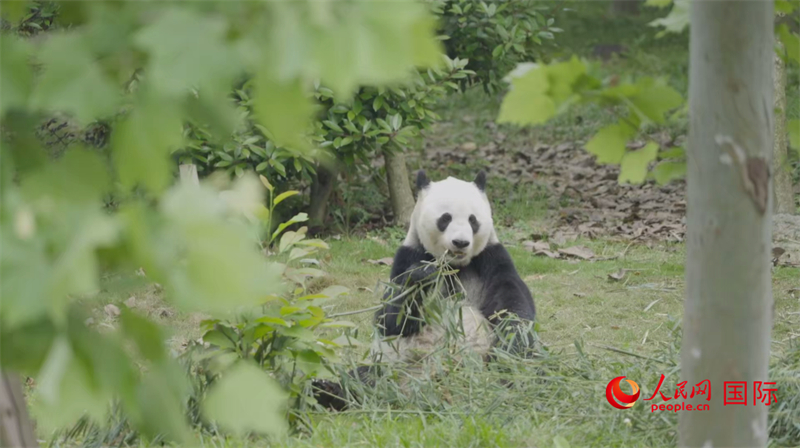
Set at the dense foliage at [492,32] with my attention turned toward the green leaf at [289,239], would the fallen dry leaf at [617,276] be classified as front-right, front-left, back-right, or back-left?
front-left

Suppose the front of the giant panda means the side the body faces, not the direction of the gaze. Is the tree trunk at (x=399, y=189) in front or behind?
behind

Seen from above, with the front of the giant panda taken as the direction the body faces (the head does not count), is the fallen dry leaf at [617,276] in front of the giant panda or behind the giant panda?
behind

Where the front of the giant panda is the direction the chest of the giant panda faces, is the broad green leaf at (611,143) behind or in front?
in front

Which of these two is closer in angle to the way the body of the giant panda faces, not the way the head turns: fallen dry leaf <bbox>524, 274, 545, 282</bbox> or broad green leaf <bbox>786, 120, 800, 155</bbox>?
the broad green leaf

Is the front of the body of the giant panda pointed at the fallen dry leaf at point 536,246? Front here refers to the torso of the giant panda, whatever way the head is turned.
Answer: no

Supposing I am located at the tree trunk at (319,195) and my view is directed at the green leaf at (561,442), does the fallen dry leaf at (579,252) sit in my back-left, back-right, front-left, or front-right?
front-left

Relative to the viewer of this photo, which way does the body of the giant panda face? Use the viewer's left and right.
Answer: facing the viewer

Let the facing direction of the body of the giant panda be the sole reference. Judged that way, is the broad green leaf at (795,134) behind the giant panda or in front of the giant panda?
in front

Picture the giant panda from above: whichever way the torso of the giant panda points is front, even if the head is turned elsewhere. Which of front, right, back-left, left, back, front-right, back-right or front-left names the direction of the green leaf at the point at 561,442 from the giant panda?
front

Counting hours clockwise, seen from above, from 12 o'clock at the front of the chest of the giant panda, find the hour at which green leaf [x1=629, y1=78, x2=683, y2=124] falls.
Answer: The green leaf is roughly at 12 o'clock from the giant panda.

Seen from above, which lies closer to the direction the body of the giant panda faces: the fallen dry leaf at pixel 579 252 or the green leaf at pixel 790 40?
the green leaf

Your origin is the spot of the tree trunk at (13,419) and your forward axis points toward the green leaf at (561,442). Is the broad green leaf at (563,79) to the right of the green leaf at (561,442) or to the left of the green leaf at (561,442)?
right

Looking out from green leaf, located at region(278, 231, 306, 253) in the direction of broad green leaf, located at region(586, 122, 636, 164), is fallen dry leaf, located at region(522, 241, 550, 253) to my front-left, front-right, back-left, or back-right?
back-left

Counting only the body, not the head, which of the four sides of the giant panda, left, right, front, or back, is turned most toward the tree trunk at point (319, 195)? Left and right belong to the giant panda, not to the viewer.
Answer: back

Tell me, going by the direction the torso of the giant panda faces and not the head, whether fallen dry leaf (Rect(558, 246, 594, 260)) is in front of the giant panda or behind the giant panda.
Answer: behind

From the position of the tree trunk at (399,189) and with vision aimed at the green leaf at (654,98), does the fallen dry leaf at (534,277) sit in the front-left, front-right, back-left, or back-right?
front-left

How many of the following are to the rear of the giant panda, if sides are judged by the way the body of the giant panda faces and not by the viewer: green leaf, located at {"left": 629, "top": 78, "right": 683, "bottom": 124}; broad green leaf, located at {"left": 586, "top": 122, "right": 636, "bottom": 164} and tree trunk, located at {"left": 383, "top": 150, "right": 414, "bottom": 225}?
1

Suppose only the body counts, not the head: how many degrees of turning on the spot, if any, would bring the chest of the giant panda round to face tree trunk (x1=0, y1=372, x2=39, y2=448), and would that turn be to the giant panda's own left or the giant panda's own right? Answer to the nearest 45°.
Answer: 0° — it already faces it

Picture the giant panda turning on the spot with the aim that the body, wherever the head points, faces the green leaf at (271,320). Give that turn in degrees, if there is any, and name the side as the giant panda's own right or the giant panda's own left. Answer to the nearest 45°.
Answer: approximately 45° to the giant panda's own right
